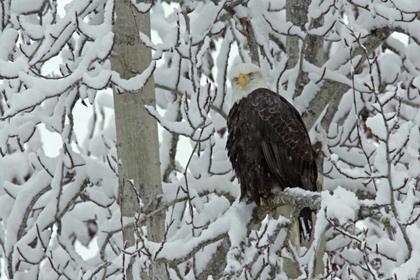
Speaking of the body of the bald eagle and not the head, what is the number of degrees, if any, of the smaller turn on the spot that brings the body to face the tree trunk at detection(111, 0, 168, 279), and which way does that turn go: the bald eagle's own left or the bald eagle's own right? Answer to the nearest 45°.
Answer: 0° — it already faces it

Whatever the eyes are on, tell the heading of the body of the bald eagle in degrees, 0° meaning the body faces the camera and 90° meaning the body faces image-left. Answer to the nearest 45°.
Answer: approximately 45°
